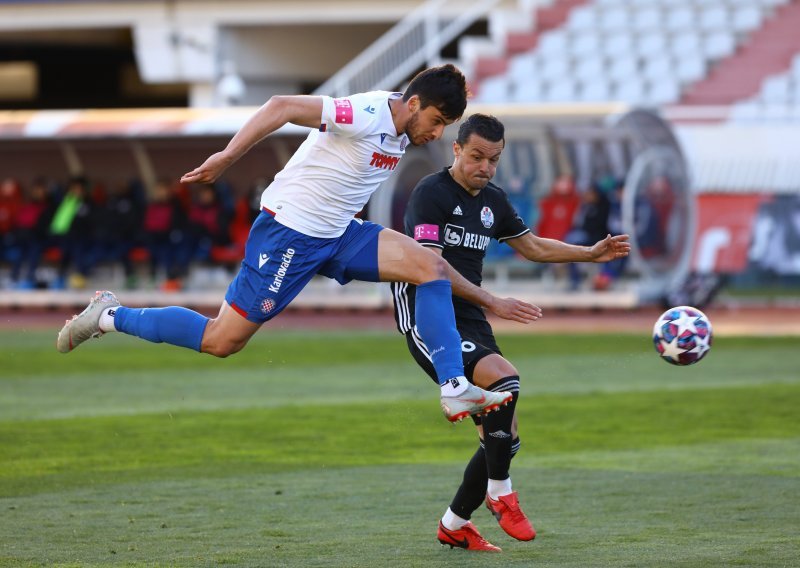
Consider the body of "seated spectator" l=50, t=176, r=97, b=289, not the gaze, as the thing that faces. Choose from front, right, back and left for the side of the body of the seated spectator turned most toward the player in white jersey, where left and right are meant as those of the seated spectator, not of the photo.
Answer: front

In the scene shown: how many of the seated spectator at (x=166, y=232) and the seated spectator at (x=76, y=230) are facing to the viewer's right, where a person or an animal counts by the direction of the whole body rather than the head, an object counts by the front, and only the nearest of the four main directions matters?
0

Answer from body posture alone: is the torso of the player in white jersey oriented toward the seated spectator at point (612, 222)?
no

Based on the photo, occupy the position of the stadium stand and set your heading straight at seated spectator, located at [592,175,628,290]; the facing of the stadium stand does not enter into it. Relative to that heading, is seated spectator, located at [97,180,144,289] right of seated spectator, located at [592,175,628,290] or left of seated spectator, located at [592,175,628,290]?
right

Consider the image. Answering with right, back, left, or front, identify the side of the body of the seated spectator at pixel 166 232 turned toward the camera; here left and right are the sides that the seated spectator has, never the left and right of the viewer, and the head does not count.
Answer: front

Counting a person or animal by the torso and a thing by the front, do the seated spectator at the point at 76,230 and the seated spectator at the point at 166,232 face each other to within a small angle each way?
no

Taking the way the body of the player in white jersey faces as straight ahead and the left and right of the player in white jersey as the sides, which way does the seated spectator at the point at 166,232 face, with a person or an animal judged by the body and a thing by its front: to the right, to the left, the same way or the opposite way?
to the right

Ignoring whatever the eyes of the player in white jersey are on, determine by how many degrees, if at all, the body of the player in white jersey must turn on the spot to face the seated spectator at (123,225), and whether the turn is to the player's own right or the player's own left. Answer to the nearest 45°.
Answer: approximately 90° to the player's own left

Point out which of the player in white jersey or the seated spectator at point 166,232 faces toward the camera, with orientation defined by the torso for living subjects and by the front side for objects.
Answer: the seated spectator

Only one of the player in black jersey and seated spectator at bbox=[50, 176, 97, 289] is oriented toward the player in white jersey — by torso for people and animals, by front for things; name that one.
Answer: the seated spectator

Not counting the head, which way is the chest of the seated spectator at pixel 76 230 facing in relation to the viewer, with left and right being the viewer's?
facing the viewer

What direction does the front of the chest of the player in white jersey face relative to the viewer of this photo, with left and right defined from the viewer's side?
facing to the right of the viewer

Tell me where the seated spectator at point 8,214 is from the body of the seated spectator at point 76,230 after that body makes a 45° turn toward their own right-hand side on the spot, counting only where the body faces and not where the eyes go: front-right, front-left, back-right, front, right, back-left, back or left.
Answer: right

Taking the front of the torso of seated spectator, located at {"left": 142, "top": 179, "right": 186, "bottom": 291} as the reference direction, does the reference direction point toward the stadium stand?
no

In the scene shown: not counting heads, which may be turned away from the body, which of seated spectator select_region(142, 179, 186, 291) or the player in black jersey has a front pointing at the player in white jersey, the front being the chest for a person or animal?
the seated spectator

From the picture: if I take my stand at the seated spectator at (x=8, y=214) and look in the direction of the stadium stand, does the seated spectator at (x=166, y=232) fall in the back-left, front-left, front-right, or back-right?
front-right

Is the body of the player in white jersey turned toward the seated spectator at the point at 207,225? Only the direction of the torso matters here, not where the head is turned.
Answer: no

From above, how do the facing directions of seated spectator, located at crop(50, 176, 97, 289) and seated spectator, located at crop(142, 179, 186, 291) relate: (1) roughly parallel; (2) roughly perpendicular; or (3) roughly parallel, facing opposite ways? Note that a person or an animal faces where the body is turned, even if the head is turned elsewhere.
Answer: roughly parallel

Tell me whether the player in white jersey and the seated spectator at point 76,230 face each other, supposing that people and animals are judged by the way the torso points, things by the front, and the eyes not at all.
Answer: no
